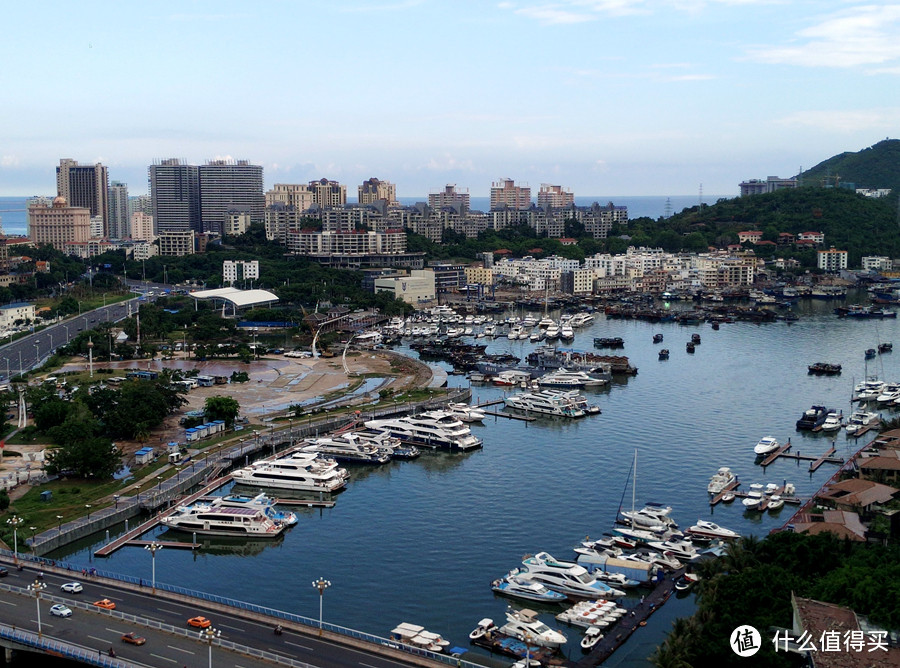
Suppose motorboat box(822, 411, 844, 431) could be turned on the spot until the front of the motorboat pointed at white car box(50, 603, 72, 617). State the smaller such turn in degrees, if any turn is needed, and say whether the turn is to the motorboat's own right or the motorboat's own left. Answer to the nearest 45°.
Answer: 0° — it already faces it

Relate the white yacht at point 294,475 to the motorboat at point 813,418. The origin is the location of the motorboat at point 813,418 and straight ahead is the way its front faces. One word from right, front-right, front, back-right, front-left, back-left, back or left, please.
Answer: front

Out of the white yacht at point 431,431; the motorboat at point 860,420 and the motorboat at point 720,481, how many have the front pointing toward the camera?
0
